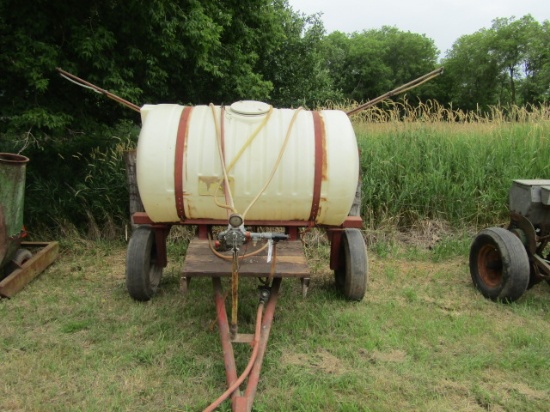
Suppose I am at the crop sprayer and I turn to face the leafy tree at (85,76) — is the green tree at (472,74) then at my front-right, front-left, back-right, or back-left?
front-right

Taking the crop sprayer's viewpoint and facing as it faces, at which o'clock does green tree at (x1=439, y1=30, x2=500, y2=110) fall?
The green tree is roughly at 7 o'clock from the crop sprayer.

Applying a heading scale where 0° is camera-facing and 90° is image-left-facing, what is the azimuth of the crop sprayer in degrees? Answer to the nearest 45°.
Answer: approximately 0°

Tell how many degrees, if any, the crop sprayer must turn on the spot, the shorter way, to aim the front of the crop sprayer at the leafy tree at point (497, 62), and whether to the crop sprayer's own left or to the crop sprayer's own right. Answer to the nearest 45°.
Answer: approximately 135° to the crop sprayer's own left

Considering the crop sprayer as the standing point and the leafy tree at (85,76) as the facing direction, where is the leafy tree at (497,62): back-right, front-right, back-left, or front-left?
front-right

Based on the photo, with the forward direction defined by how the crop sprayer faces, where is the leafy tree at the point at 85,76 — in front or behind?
behind
